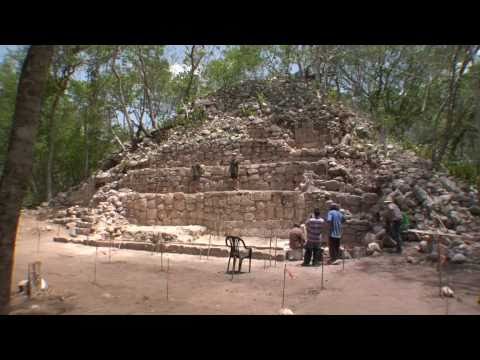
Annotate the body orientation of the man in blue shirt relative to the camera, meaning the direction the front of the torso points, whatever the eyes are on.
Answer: away from the camera

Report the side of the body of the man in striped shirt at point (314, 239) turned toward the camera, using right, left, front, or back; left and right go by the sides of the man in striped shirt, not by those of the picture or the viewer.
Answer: back

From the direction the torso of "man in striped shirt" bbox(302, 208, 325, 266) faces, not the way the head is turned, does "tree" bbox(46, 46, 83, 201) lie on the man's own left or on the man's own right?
on the man's own left

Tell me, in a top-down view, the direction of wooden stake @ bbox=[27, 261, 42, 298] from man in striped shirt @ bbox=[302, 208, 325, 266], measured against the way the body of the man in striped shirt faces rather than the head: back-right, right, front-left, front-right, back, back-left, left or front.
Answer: back-left

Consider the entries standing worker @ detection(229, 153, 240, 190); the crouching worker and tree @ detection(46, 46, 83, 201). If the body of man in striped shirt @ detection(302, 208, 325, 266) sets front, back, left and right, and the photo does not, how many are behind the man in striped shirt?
0

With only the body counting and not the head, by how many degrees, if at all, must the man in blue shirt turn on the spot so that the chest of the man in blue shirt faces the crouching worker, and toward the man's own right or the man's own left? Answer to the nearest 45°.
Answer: approximately 45° to the man's own left

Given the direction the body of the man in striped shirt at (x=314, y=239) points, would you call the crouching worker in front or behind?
in front

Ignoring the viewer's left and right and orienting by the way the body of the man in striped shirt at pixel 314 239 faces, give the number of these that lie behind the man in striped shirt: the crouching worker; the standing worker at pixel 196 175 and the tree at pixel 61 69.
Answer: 0

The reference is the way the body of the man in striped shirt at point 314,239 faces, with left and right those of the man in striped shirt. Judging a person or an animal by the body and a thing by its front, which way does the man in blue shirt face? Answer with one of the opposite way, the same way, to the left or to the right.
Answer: the same way
